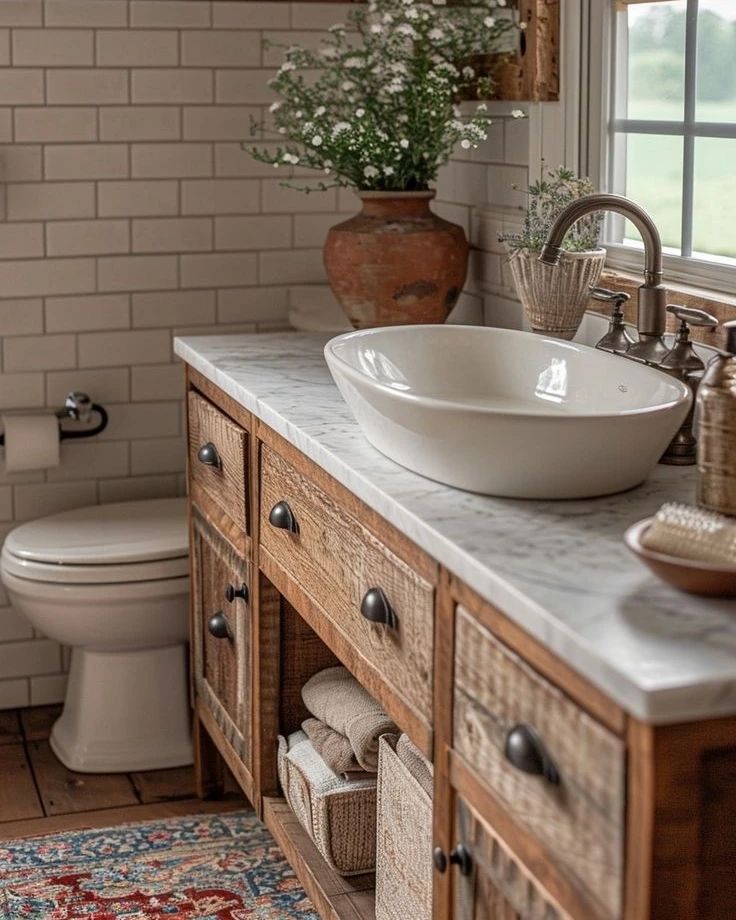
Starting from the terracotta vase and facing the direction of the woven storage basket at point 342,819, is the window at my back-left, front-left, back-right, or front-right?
front-left

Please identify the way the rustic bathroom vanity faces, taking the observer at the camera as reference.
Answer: facing the viewer and to the left of the viewer
